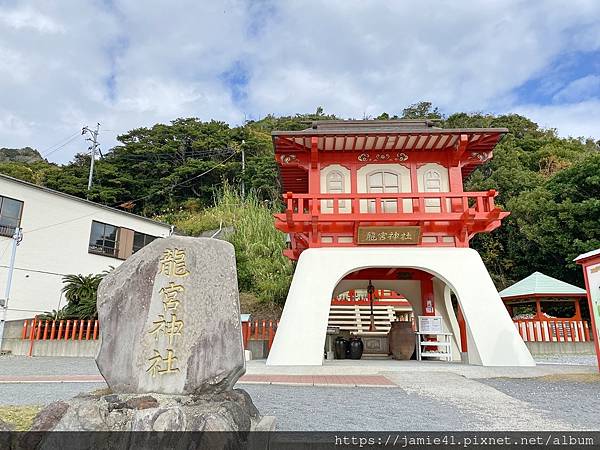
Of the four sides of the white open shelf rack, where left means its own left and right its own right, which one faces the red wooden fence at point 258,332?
right

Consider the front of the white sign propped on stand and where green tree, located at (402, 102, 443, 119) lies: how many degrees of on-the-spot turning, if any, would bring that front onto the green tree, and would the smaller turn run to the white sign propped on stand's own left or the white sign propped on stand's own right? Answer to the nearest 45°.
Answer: approximately 180°

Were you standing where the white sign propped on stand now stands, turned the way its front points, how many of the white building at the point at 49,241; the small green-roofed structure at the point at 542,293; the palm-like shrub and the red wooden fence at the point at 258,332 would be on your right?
3

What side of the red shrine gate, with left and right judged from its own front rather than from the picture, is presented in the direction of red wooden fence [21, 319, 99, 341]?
right

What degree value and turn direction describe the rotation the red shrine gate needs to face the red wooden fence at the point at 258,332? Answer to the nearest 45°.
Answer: approximately 135° to its right

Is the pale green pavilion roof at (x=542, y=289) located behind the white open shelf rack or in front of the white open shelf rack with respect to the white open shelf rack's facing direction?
behind

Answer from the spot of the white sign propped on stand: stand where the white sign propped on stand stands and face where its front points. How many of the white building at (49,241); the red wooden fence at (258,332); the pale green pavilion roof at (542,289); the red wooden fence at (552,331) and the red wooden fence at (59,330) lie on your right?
3

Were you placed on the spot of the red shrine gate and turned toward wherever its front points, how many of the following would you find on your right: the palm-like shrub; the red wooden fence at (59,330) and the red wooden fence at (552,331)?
2
